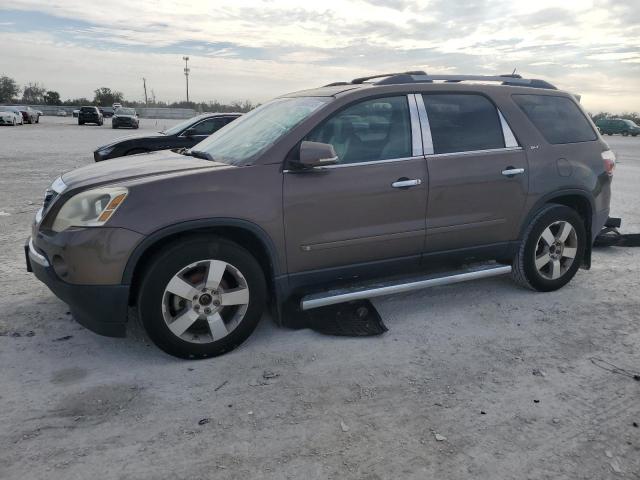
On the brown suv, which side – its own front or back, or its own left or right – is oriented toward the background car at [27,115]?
right

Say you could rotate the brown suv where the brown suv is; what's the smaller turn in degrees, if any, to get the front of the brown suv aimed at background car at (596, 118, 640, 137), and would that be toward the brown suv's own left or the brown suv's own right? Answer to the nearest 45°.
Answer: approximately 180°

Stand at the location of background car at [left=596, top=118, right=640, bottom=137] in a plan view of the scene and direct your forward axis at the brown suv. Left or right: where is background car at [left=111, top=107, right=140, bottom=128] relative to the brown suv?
right

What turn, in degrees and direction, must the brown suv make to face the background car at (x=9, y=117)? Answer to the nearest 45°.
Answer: approximately 90° to its right

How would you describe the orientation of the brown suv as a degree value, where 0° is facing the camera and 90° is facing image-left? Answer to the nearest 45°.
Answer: approximately 45°

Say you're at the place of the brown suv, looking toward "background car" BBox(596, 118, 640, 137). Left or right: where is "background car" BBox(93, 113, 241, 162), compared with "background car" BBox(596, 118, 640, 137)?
left

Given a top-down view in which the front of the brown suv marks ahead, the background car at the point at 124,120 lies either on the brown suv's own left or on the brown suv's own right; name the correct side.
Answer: on the brown suv's own right
